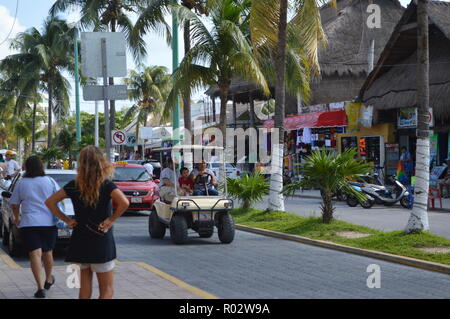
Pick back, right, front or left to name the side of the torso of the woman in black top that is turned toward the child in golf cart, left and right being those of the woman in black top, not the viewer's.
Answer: front

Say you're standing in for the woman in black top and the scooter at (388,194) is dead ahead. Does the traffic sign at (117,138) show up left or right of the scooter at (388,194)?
left

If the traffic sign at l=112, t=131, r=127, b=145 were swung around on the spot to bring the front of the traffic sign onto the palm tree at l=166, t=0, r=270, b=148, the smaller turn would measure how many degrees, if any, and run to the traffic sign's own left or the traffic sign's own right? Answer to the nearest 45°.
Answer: approximately 45° to the traffic sign's own left

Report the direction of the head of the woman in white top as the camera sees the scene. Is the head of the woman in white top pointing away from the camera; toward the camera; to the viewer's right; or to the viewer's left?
away from the camera

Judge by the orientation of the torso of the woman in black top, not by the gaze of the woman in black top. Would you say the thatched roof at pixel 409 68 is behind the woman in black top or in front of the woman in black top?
in front

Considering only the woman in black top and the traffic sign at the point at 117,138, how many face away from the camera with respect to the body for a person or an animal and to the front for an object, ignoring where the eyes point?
1

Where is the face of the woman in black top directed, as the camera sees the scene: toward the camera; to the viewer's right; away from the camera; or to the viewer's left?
away from the camera

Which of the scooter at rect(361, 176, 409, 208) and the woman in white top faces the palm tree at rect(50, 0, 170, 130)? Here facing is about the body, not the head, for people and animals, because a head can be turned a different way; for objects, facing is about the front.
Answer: the woman in white top

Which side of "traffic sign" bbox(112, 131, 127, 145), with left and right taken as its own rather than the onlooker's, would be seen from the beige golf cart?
front

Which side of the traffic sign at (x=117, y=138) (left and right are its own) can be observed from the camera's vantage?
front

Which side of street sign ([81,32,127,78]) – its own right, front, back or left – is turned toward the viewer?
back

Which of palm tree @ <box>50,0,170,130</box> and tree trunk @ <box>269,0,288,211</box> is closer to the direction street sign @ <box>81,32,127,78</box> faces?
the palm tree

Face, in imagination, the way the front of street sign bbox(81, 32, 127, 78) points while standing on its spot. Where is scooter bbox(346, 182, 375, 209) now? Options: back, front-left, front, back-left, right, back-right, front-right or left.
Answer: front-right

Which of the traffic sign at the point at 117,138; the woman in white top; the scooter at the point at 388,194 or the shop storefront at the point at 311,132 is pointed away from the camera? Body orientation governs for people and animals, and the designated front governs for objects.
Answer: the woman in white top
